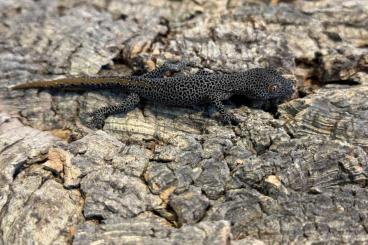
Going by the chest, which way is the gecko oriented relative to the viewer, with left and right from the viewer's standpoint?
facing to the right of the viewer
